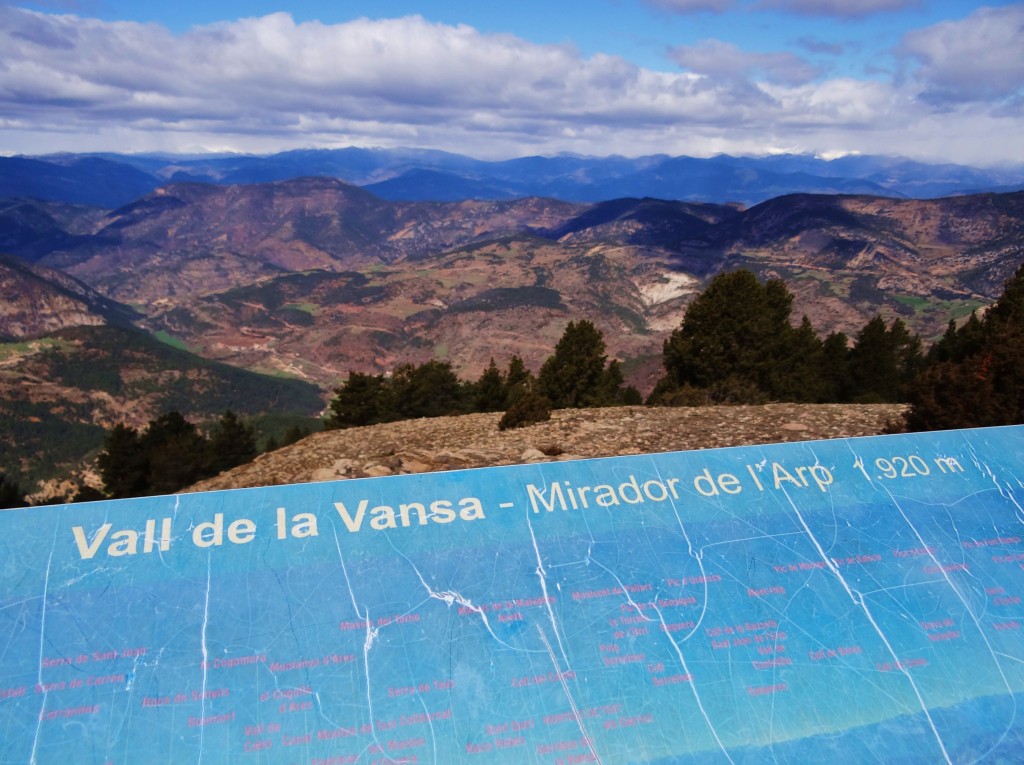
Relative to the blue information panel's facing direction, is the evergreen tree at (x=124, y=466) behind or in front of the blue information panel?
behind

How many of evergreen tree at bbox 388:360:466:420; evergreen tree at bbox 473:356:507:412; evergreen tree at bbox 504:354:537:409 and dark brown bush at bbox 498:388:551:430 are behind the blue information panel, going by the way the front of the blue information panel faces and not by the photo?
4

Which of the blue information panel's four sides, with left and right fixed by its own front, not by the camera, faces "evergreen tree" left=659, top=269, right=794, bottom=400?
back

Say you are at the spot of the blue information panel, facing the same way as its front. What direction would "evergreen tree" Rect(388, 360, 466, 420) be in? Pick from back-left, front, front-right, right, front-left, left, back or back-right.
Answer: back

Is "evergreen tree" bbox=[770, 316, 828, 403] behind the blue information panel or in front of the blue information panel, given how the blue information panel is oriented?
behind

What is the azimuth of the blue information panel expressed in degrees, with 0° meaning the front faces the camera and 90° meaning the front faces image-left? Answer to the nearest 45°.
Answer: approximately 0°

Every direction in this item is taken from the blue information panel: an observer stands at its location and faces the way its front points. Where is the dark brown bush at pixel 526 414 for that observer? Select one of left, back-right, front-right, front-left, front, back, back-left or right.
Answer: back

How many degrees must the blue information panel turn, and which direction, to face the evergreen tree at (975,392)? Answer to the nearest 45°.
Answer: approximately 135° to its left

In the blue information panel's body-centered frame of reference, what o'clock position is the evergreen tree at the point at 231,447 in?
The evergreen tree is roughly at 5 o'clock from the blue information panel.
